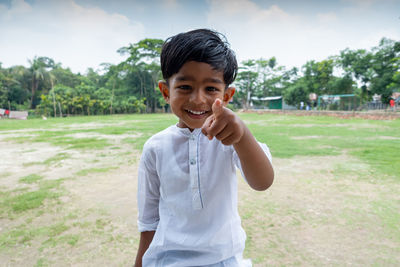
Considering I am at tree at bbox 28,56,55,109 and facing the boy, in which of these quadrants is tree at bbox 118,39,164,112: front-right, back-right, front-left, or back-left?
front-left

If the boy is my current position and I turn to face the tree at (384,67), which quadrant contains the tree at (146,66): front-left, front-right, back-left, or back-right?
front-left

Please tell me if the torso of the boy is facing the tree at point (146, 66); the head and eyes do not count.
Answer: no

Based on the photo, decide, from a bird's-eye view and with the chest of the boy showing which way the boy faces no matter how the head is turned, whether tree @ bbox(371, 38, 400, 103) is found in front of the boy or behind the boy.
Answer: behind

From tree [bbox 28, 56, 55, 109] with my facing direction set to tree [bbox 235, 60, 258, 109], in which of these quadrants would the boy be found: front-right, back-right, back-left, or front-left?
front-right

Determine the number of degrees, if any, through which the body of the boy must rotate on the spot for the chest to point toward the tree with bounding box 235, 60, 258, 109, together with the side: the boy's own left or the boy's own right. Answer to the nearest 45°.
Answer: approximately 180°

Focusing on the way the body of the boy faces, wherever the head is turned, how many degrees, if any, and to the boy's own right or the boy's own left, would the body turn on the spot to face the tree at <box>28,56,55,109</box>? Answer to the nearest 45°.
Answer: approximately 135° to the boy's own right

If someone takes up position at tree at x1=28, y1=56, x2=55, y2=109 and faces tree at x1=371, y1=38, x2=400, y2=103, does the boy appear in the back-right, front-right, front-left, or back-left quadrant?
front-right

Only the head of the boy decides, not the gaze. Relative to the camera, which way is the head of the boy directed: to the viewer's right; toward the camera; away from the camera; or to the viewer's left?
toward the camera

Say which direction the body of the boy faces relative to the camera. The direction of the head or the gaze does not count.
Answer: toward the camera
